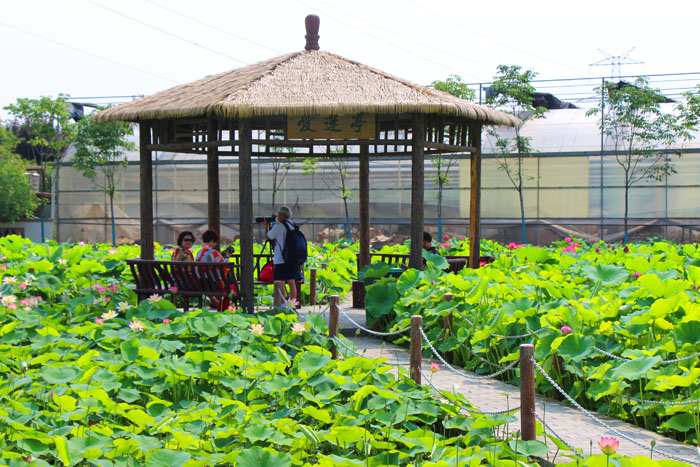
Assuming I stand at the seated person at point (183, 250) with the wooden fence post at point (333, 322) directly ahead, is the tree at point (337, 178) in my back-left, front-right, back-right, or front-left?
back-left

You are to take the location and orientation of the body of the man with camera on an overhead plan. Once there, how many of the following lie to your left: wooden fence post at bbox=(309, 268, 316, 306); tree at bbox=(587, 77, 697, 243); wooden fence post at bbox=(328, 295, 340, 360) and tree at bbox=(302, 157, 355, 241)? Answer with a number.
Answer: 1

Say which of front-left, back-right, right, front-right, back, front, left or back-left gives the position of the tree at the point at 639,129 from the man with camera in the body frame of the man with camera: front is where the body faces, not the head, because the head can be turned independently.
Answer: back-right

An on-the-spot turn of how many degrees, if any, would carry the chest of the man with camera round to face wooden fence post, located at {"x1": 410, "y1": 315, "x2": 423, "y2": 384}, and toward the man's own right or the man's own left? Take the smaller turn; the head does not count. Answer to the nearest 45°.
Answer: approximately 90° to the man's own left

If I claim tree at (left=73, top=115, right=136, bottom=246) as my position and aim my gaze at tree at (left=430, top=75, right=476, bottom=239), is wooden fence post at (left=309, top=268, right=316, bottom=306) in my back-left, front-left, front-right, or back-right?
front-right

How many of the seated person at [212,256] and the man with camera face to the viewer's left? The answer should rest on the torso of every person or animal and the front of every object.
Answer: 1

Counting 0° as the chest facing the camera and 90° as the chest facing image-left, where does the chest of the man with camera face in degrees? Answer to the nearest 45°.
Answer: approximately 90°

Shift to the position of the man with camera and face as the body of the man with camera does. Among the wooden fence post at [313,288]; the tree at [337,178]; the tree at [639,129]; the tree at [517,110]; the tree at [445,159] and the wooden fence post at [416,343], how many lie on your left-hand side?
1

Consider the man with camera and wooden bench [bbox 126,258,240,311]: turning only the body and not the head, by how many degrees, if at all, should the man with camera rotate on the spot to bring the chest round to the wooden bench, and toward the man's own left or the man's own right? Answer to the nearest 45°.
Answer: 0° — they already face it
